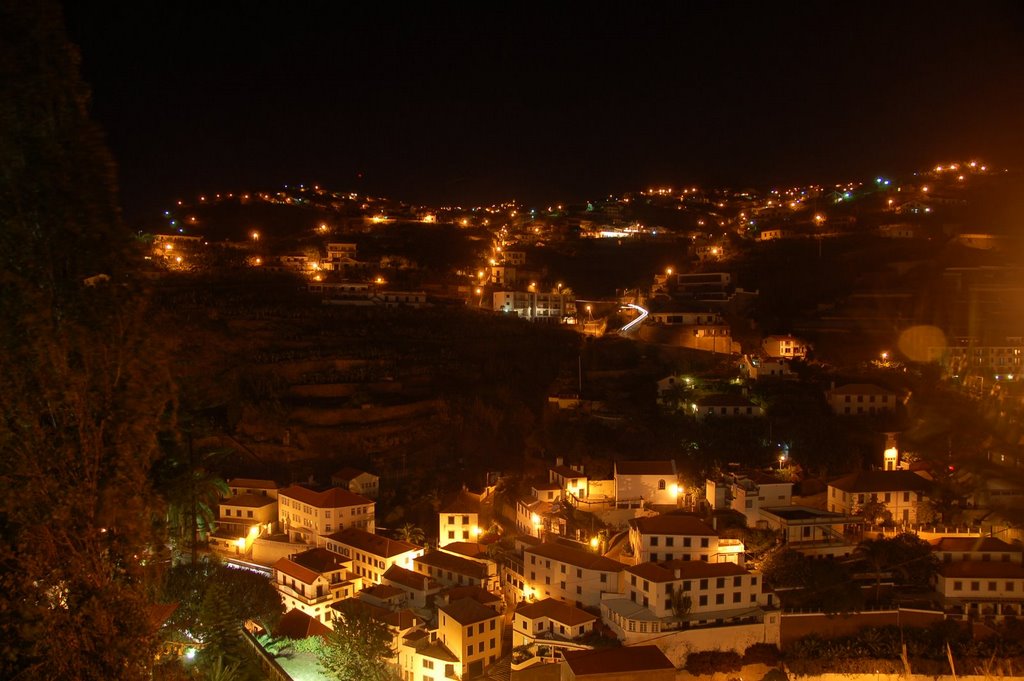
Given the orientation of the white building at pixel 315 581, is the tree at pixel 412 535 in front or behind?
behind

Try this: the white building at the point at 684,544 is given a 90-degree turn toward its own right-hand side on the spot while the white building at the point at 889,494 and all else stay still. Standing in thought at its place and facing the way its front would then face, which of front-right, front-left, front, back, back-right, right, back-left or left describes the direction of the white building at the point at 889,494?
back-right

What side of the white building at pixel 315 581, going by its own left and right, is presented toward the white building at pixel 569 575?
left

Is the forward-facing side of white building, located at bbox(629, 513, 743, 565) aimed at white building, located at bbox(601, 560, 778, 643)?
yes

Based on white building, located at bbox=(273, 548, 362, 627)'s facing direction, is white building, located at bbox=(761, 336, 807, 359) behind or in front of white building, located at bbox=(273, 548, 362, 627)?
behind

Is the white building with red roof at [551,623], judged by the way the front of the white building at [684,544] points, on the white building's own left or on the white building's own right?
on the white building's own right

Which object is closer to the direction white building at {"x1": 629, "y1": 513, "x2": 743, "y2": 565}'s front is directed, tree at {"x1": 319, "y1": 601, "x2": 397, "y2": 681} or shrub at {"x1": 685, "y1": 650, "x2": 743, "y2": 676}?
the shrub

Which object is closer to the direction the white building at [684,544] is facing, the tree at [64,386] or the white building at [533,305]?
the tree

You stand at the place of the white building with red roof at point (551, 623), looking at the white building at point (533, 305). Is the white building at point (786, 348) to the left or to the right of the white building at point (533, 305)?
right

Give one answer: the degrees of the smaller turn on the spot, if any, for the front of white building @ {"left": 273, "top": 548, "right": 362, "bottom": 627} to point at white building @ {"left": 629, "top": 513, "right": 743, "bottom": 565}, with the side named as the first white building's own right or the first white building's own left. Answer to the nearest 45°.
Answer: approximately 135° to the first white building's own left

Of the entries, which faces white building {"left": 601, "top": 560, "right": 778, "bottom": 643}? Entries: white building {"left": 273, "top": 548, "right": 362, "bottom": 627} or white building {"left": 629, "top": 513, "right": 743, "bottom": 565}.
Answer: white building {"left": 629, "top": 513, "right": 743, "bottom": 565}

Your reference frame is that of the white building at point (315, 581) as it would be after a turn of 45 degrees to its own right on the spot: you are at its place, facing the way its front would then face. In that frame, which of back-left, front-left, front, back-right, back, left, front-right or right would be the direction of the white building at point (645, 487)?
back

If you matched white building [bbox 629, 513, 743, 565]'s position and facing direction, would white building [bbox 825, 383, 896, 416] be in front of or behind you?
behind

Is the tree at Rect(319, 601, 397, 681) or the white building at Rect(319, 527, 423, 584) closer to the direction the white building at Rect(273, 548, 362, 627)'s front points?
the tree

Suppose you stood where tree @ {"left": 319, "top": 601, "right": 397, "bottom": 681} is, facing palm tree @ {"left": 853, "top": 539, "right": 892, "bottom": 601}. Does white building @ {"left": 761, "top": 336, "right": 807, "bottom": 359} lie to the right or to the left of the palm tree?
left
